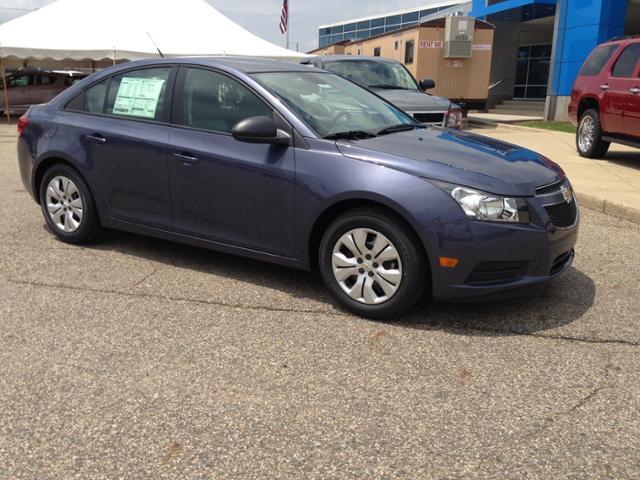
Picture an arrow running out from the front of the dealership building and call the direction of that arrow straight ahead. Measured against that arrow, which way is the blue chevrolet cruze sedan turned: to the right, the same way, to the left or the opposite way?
to the left

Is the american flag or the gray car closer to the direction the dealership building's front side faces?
the gray car

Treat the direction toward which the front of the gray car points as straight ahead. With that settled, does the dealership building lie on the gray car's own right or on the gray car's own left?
on the gray car's own left

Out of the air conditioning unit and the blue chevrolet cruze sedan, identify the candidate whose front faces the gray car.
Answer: the air conditioning unit

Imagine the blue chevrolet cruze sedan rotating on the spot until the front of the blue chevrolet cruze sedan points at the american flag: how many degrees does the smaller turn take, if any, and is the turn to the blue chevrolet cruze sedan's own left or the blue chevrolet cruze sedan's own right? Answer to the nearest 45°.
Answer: approximately 135° to the blue chevrolet cruze sedan's own left

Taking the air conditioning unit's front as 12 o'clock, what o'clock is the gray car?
The gray car is roughly at 12 o'clock from the air conditioning unit.

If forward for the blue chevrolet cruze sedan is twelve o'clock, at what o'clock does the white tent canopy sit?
The white tent canopy is roughly at 7 o'clock from the blue chevrolet cruze sedan.

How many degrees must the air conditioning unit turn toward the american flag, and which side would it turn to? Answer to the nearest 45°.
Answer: approximately 135° to its right

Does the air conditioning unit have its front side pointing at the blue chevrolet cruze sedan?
yes

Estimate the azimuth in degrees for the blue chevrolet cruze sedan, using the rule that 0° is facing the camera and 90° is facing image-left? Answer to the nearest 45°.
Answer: approximately 315°
